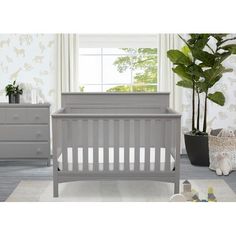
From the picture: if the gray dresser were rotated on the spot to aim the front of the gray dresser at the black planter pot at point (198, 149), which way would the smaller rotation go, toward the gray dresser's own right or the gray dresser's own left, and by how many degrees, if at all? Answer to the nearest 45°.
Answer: approximately 90° to the gray dresser's own left

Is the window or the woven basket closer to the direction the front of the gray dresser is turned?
the woven basket

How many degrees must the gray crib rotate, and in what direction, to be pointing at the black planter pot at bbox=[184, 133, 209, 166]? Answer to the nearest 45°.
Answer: approximately 135° to its left

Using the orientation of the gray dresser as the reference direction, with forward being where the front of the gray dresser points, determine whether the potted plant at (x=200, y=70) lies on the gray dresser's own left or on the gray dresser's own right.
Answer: on the gray dresser's own left

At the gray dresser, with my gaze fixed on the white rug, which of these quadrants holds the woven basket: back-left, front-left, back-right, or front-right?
front-left

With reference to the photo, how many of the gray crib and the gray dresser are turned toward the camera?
2

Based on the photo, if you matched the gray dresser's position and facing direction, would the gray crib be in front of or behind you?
in front

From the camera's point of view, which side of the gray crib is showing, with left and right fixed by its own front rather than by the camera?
front

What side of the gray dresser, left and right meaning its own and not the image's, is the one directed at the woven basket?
left

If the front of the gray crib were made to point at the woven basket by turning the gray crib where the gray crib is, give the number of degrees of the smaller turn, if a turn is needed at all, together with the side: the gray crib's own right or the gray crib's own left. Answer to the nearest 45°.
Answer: approximately 135° to the gray crib's own left

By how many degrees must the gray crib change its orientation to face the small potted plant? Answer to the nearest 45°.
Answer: approximately 135° to its right

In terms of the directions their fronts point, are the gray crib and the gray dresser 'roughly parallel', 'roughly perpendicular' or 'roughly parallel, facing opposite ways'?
roughly parallel

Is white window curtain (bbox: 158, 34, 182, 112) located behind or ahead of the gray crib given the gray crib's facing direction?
behind

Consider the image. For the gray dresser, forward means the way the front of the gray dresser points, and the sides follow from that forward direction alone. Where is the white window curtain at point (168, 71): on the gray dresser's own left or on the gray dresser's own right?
on the gray dresser's own left
